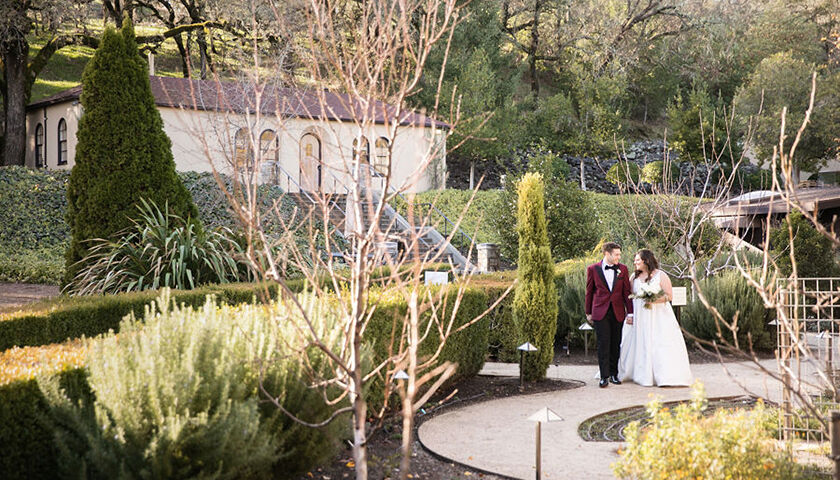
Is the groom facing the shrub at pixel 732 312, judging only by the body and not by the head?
no

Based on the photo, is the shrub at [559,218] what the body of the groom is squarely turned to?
no

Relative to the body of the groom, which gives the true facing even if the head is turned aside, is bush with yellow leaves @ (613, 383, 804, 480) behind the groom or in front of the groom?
in front

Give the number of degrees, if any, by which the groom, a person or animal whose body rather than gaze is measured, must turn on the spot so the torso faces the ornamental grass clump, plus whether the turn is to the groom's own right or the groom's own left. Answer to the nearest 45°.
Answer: approximately 90° to the groom's own right

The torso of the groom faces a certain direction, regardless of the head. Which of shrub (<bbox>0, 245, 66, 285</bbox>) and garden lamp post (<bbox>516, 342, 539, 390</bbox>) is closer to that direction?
the garden lamp post

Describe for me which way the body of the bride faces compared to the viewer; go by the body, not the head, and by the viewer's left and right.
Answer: facing the viewer and to the left of the viewer

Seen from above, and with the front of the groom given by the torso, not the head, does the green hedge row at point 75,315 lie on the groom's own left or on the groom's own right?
on the groom's own right

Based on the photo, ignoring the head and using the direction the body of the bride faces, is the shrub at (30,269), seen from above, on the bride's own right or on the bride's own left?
on the bride's own right

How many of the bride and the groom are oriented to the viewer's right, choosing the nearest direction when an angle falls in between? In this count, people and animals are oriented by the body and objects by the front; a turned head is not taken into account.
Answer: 0

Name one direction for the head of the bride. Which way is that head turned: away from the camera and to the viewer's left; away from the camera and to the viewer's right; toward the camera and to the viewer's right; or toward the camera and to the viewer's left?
toward the camera and to the viewer's left

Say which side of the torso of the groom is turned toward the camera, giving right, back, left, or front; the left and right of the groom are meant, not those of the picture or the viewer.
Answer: front

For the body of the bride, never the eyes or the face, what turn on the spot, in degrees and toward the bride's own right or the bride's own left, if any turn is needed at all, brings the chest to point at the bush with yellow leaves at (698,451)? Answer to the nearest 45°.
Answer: approximately 45° to the bride's own left

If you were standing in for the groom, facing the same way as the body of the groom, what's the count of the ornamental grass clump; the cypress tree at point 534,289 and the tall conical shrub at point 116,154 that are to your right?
3

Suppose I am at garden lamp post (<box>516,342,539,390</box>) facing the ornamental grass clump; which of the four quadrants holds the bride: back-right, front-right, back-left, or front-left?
back-right
